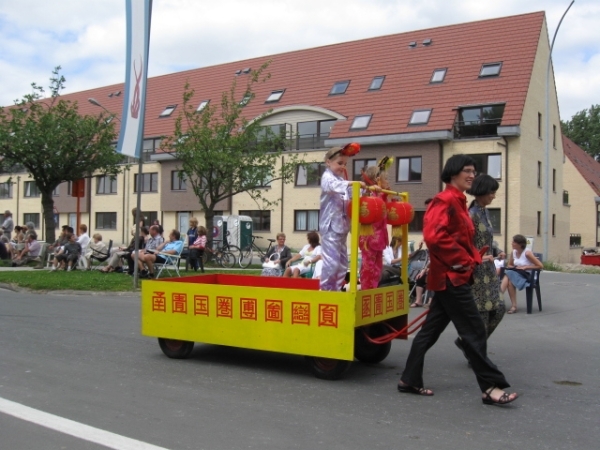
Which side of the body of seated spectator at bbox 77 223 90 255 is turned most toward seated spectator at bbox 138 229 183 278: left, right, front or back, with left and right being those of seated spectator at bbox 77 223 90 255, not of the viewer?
left

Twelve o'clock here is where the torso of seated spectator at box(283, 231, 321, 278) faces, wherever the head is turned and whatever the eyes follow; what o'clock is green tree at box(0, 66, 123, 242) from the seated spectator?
The green tree is roughly at 3 o'clock from the seated spectator.

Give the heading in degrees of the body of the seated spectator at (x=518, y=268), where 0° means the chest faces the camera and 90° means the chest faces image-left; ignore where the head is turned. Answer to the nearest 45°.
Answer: approximately 45°

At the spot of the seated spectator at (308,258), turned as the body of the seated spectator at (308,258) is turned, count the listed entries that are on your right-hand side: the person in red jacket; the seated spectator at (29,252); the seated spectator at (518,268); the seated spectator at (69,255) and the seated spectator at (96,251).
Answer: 3
